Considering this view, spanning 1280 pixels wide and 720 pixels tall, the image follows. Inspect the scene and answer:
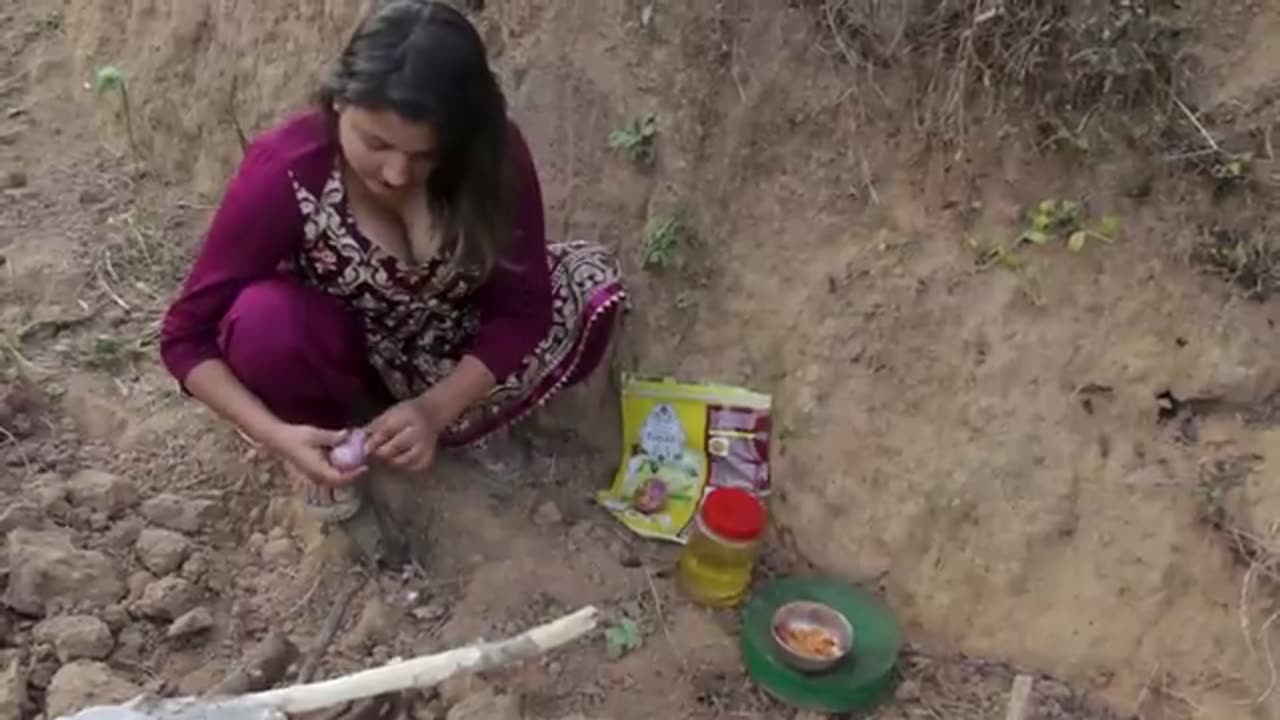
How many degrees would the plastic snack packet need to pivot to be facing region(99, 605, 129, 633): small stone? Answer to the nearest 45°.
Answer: approximately 90° to its right

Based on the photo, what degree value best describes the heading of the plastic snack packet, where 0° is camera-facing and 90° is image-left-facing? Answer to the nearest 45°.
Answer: approximately 0°

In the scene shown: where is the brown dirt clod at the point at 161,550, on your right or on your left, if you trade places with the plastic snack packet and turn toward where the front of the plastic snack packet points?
on your right

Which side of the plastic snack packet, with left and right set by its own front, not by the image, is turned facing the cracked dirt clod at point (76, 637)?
right

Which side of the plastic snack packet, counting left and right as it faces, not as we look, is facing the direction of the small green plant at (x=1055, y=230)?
left

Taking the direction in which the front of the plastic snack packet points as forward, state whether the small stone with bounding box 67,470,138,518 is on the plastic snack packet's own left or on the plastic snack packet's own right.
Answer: on the plastic snack packet's own right

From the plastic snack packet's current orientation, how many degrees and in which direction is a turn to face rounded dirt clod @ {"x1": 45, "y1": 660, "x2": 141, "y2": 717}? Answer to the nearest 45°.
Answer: approximately 45° to its right

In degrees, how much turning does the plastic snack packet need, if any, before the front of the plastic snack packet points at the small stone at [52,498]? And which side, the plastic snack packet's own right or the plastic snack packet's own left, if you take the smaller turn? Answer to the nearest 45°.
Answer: approximately 90° to the plastic snack packet's own right

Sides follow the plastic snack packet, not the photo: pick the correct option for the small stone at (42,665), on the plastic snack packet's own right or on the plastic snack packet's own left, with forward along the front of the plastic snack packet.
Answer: on the plastic snack packet's own right

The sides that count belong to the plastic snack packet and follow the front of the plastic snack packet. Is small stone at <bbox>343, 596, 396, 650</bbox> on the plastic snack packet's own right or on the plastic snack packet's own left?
on the plastic snack packet's own right

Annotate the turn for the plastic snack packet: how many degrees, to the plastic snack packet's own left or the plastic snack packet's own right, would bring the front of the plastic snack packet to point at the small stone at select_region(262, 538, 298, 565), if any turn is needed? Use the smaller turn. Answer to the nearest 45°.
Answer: approximately 90° to the plastic snack packet's own right
